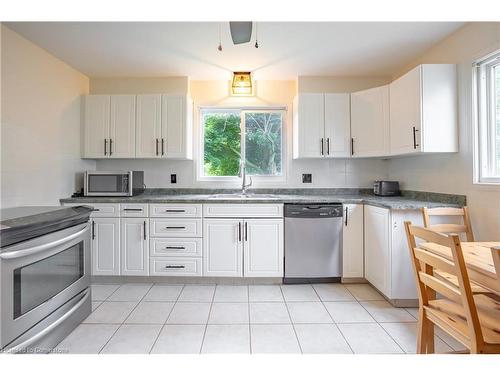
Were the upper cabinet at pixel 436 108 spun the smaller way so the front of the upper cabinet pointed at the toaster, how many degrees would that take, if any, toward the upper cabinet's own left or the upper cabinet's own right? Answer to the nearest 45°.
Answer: approximately 90° to the upper cabinet's own right

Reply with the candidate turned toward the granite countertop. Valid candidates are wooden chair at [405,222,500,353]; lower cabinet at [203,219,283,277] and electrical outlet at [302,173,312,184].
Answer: the electrical outlet

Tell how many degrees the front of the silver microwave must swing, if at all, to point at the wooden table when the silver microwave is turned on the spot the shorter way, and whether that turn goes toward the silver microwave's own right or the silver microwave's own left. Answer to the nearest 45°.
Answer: approximately 45° to the silver microwave's own left

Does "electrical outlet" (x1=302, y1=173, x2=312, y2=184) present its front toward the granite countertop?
yes

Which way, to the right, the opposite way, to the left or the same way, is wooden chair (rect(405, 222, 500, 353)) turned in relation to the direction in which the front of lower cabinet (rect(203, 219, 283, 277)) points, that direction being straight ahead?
to the left

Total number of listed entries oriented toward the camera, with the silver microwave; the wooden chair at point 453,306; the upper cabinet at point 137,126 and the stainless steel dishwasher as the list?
3

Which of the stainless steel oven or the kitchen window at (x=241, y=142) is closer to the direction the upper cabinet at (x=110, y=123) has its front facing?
the stainless steel oven

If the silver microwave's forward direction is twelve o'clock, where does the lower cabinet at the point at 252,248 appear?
The lower cabinet is roughly at 10 o'clock from the silver microwave.
